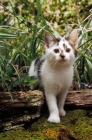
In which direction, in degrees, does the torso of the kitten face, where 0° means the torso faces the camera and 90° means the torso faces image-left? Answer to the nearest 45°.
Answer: approximately 315°
